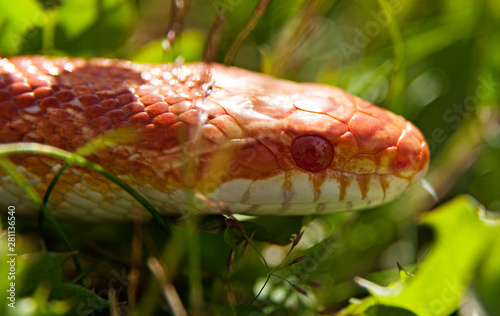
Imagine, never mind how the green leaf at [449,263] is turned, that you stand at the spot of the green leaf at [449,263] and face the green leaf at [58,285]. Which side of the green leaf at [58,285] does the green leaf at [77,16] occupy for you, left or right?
right

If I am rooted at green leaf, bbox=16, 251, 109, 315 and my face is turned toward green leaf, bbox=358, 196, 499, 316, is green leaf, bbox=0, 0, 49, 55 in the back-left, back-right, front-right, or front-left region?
back-left

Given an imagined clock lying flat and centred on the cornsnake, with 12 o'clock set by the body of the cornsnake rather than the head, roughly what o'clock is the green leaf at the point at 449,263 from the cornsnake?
The green leaf is roughly at 1 o'clock from the cornsnake.

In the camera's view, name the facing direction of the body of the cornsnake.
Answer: to the viewer's right

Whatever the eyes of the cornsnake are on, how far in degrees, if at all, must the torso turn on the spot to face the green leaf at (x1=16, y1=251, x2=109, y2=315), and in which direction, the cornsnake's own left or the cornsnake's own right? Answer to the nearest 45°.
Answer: approximately 135° to the cornsnake's own right

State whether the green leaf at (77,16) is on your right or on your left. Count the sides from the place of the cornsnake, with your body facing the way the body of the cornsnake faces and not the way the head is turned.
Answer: on your left

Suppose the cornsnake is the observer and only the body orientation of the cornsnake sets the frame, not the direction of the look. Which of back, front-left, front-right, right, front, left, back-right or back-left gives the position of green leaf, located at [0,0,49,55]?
back-left
